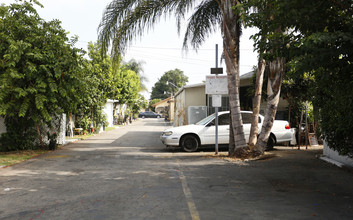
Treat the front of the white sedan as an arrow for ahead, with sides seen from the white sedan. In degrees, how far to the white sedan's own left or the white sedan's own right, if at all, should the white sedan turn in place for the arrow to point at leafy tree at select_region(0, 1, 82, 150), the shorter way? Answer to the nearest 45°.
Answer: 0° — it already faces it

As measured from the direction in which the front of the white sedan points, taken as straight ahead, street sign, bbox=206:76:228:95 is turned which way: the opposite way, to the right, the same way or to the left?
to the left

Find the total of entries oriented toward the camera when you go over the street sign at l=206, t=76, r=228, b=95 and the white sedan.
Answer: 1

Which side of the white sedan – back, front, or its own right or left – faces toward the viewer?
left

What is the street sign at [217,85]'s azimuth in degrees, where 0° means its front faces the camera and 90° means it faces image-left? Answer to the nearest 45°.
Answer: approximately 0°

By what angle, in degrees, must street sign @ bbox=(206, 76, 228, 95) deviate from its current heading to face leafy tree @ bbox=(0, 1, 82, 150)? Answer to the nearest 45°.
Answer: approximately 90° to its right
